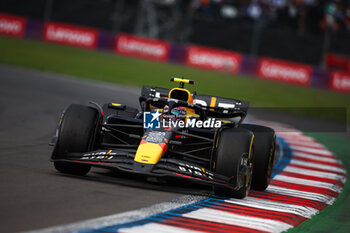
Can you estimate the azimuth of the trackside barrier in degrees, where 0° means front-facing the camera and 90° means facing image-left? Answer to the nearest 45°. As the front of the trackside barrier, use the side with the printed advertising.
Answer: approximately 0°

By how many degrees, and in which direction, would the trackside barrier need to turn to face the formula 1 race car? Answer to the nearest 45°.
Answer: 0° — it already faces it
